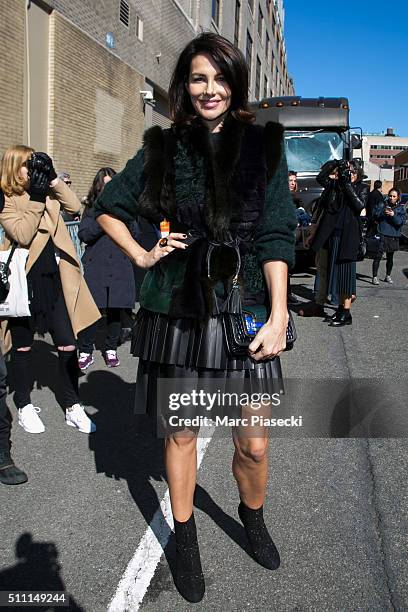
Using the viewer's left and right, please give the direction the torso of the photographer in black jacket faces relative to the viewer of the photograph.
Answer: facing the viewer

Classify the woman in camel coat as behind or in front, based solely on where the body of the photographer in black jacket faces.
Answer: in front

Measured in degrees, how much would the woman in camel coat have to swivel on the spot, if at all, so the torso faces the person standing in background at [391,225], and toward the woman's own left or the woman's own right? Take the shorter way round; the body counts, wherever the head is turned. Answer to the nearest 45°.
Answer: approximately 90° to the woman's own left

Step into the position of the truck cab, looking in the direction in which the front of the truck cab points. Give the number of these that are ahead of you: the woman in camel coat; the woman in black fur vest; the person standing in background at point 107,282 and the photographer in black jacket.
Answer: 4

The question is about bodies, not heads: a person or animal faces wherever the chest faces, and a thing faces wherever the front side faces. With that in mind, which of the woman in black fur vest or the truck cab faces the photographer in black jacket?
the truck cab

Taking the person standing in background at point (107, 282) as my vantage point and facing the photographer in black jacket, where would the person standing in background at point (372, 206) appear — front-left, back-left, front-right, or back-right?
front-left

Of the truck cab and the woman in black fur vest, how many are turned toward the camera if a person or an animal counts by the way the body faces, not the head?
2

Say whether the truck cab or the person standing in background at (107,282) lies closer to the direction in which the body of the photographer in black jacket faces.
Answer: the person standing in background

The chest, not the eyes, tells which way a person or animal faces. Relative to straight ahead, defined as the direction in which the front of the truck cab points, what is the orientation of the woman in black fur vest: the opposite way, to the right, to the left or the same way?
the same way

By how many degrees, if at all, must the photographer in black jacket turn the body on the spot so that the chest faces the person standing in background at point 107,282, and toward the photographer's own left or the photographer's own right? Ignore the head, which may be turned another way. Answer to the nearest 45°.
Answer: approximately 45° to the photographer's own right

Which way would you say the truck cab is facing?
toward the camera

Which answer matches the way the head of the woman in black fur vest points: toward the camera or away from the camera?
toward the camera

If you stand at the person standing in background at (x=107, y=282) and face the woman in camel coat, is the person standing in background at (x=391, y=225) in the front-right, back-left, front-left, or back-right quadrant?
back-left

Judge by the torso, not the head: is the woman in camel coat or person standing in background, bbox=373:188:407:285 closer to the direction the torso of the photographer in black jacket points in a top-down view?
the woman in camel coat
